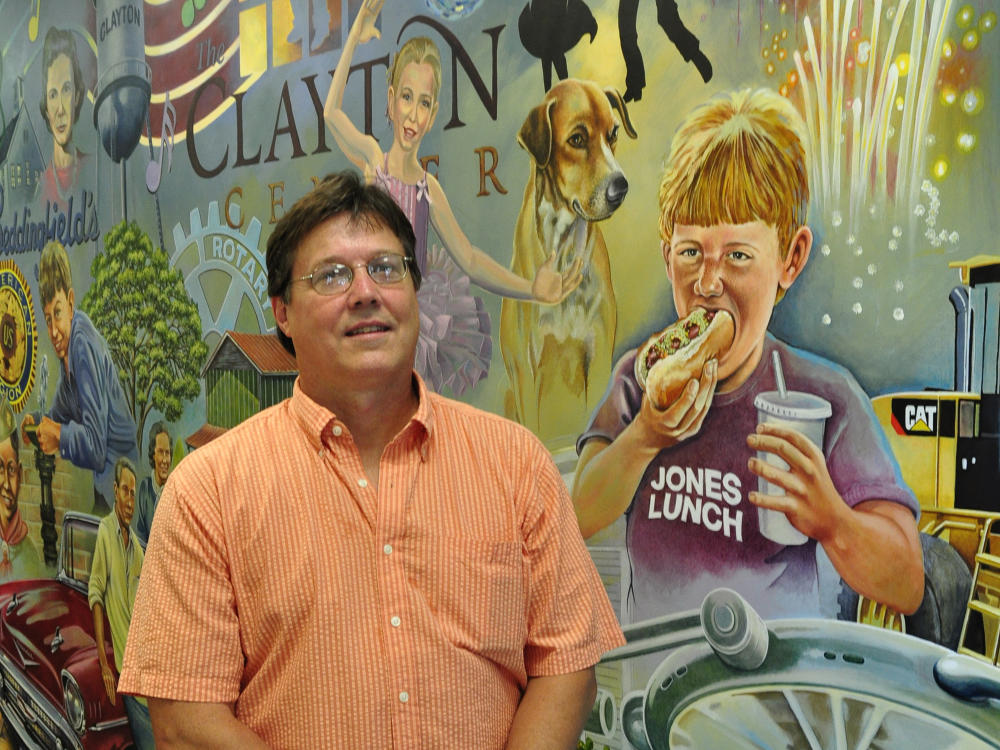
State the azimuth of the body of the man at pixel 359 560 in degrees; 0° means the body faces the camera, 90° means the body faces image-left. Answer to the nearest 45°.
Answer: approximately 0°
